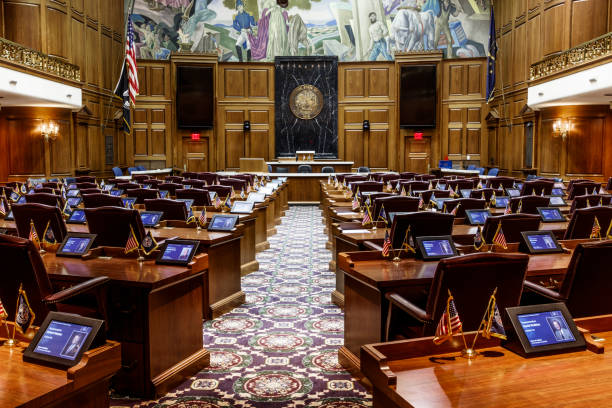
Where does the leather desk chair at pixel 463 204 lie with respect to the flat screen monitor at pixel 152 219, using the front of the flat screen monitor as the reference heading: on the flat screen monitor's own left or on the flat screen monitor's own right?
on the flat screen monitor's own left

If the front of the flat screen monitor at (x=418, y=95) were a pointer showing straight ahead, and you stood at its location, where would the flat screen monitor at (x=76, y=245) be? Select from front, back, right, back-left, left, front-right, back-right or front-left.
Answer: front

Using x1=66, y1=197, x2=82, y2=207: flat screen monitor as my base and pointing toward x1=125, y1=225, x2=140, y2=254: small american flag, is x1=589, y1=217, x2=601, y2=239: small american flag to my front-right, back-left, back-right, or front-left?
front-left

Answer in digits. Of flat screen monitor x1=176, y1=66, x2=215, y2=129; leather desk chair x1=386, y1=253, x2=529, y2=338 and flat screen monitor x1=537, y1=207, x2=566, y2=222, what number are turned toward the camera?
2

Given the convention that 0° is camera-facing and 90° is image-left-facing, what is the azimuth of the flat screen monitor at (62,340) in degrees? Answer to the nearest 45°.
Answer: approximately 45°

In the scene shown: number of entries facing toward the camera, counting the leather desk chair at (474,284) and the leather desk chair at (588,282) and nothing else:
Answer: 0

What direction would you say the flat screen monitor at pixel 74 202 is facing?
toward the camera

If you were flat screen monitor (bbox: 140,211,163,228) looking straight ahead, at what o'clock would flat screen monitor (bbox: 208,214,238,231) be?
flat screen monitor (bbox: 208,214,238,231) is roughly at 9 o'clock from flat screen monitor (bbox: 140,211,163,228).

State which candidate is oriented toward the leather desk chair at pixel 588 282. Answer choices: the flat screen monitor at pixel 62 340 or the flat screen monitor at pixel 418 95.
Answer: the flat screen monitor at pixel 418 95

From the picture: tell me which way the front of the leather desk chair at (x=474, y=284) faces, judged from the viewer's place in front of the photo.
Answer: facing away from the viewer and to the left of the viewer

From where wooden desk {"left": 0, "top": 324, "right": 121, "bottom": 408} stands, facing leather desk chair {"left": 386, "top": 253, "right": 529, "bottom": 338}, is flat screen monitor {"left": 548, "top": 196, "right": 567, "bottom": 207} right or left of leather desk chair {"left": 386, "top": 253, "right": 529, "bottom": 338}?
left

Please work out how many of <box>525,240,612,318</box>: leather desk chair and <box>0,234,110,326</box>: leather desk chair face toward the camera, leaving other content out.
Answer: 0

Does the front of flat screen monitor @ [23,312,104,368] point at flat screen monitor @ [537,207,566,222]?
no

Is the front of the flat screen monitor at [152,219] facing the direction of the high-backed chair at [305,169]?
no

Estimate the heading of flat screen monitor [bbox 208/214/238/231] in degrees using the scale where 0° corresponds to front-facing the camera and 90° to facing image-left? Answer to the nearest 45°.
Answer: approximately 0°

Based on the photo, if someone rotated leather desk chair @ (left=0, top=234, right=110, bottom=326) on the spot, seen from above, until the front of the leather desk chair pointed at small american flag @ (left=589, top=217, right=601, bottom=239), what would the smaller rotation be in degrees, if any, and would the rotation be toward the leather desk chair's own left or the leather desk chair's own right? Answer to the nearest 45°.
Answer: approximately 45° to the leather desk chair's own right

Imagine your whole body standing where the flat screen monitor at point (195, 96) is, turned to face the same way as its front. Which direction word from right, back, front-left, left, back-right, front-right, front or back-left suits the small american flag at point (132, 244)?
front
